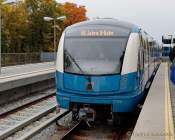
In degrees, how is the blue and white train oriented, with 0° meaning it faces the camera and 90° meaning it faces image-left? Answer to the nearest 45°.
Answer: approximately 0°
